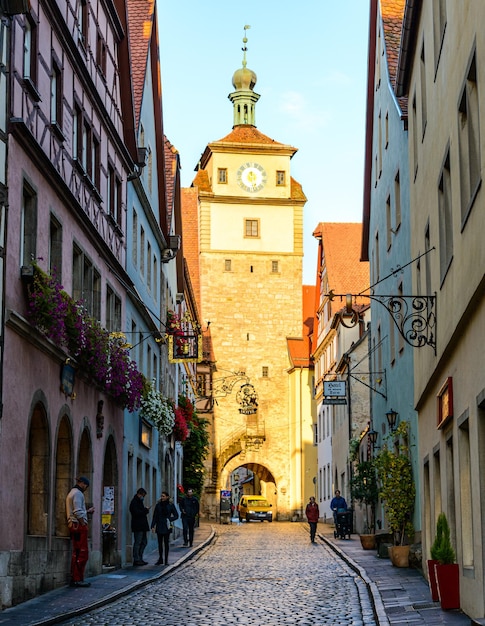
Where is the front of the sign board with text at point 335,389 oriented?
toward the camera

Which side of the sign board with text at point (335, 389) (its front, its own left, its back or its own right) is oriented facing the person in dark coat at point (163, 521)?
front

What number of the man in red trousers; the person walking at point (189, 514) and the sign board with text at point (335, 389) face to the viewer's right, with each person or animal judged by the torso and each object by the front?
1

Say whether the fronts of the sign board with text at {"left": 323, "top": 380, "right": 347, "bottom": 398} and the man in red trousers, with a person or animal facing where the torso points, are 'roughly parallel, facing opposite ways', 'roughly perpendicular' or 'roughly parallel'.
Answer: roughly perpendicular

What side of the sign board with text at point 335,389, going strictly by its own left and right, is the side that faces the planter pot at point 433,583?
front

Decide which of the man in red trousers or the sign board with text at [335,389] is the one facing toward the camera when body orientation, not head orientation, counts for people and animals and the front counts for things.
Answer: the sign board with text

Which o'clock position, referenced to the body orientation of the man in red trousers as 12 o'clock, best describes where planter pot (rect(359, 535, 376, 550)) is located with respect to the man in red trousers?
The planter pot is roughly at 10 o'clock from the man in red trousers.

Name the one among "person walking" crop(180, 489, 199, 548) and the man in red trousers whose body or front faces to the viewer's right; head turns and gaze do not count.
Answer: the man in red trousers

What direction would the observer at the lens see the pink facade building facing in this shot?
facing to the right of the viewer

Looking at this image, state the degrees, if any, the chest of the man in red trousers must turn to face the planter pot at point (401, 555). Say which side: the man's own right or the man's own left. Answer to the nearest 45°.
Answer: approximately 45° to the man's own left

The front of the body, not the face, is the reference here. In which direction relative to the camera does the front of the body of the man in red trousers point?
to the viewer's right

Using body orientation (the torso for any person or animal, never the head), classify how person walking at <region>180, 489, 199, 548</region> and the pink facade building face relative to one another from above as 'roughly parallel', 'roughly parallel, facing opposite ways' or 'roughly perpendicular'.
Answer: roughly perpendicular
